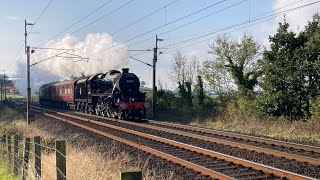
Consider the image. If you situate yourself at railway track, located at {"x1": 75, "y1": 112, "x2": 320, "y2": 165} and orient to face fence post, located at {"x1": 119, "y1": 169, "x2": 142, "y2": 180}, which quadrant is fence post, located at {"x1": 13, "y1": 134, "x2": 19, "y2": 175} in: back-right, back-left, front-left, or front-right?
front-right

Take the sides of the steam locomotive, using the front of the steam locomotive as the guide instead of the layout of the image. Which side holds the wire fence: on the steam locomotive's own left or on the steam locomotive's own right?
on the steam locomotive's own right

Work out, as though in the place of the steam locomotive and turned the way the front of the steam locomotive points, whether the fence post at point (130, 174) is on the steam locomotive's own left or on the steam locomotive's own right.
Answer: on the steam locomotive's own right

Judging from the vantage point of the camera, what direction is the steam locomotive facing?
facing the viewer and to the right of the viewer

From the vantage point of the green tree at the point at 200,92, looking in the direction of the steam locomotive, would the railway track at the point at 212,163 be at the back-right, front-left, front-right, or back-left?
front-left

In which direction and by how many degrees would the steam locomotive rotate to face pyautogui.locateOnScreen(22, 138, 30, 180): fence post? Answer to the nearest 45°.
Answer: approximately 45° to its right

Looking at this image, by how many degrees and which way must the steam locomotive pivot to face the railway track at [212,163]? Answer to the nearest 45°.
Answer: approximately 45° to its right

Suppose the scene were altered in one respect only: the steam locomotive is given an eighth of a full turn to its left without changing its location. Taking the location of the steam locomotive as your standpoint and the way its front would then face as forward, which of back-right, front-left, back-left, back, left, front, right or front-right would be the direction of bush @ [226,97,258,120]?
front-right

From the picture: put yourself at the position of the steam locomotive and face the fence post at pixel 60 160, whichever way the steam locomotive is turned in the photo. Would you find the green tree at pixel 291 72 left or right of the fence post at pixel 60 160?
left

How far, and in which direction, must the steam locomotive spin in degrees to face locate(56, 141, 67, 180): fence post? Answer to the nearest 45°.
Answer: approximately 45° to its right

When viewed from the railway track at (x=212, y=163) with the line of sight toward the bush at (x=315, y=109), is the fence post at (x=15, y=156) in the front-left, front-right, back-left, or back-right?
back-left

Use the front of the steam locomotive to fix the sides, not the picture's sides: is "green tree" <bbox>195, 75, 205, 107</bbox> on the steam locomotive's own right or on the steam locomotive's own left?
on the steam locomotive's own left

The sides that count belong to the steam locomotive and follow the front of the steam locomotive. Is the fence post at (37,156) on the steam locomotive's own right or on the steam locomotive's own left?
on the steam locomotive's own right

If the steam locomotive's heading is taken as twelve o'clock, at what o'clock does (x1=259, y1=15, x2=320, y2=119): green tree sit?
The green tree is roughly at 12 o'clock from the steam locomotive.

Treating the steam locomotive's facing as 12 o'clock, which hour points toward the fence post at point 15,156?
The fence post is roughly at 2 o'clock from the steam locomotive.
